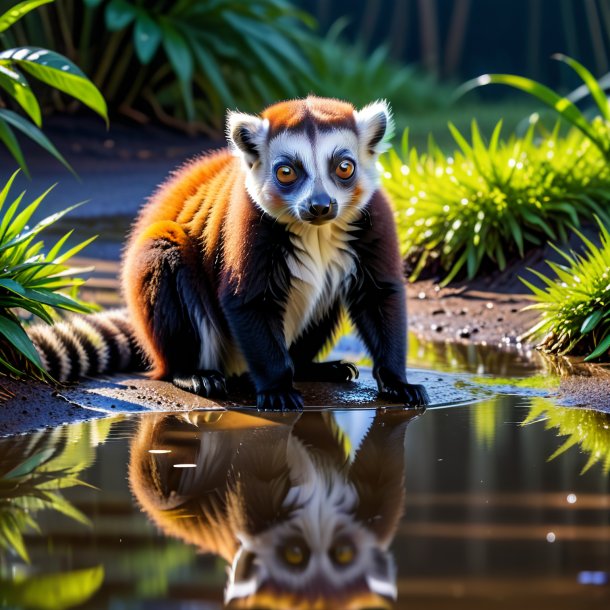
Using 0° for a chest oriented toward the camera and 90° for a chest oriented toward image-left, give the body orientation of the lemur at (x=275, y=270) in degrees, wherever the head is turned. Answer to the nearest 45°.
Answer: approximately 315°

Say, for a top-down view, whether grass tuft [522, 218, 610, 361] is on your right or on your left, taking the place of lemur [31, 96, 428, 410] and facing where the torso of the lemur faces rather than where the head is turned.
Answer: on your left

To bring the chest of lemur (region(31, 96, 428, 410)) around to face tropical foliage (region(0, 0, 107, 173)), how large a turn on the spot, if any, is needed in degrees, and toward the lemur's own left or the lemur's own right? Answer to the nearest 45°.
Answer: approximately 135° to the lemur's own right

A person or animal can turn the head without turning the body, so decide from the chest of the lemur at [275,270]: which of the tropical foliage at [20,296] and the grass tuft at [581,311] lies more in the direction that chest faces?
the grass tuft

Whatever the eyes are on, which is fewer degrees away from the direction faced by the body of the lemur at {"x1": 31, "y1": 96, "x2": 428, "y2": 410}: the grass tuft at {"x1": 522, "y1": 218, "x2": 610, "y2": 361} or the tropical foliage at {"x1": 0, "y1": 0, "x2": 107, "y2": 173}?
the grass tuft

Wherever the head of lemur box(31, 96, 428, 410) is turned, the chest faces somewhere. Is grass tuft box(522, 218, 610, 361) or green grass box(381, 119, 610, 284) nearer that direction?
the grass tuft

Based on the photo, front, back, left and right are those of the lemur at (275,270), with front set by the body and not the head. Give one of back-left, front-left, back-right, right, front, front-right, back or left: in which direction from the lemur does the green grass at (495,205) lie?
left
